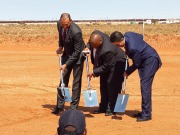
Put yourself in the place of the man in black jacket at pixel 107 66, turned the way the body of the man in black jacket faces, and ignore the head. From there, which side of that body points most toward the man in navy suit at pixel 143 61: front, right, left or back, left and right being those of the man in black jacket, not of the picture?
left

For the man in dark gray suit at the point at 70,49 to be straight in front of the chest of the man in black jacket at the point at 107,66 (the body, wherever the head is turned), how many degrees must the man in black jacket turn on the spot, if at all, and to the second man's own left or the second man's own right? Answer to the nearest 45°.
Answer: approximately 45° to the second man's own right

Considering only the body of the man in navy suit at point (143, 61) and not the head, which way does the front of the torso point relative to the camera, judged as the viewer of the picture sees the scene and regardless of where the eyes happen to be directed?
to the viewer's left

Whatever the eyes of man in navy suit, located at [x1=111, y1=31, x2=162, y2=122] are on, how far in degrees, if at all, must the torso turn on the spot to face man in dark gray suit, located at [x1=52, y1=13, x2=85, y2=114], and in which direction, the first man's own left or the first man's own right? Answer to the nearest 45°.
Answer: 0° — they already face them

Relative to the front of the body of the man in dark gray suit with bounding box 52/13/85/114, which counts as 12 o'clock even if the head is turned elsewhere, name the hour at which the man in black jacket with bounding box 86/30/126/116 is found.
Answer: The man in black jacket is roughly at 8 o'clock from the man in dark gray suit.

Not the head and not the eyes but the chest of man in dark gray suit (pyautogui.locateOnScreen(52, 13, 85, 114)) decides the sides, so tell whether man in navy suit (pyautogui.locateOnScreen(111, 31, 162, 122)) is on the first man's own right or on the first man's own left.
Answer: on the first man's own left
